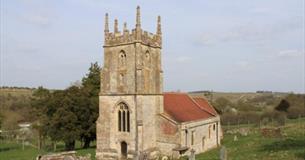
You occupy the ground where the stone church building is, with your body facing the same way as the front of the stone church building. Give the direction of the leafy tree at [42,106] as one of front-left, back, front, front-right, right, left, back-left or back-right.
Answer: right

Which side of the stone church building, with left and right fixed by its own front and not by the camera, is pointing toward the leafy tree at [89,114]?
right

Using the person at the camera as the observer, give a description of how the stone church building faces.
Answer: facing the viewer and to the left of the viewer

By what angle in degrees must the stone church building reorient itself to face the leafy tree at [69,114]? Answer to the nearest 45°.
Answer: approximately 90° to its right
